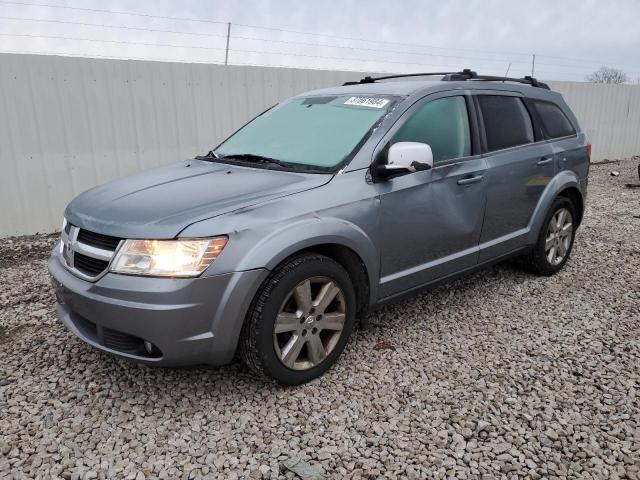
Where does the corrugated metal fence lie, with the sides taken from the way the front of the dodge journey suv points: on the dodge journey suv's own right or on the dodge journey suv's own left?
on the dodge journey suv's own right

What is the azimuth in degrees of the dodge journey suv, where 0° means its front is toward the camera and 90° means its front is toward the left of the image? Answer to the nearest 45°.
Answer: approximately 45°
